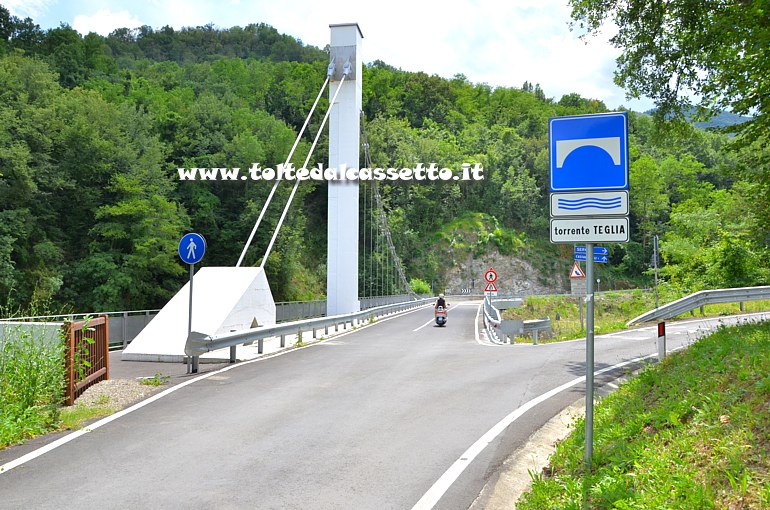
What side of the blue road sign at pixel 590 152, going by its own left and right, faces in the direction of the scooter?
back

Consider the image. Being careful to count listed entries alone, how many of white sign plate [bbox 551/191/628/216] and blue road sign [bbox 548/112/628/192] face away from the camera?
0

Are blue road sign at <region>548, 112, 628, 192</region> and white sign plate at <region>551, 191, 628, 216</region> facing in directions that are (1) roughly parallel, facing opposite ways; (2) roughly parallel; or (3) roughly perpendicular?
roughly parallel

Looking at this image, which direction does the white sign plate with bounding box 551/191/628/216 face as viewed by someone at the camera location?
facing the viewer

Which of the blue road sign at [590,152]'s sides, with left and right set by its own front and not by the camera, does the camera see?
front

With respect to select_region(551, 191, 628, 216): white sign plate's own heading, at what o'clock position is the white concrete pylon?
The white concrete pylon is roughly at 5 o'clock from the white sign plate.

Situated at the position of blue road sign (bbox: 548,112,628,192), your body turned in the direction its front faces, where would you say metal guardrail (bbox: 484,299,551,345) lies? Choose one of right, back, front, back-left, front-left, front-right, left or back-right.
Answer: back

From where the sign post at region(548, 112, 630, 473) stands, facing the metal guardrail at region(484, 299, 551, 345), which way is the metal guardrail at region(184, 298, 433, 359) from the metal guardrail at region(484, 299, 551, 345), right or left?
left
